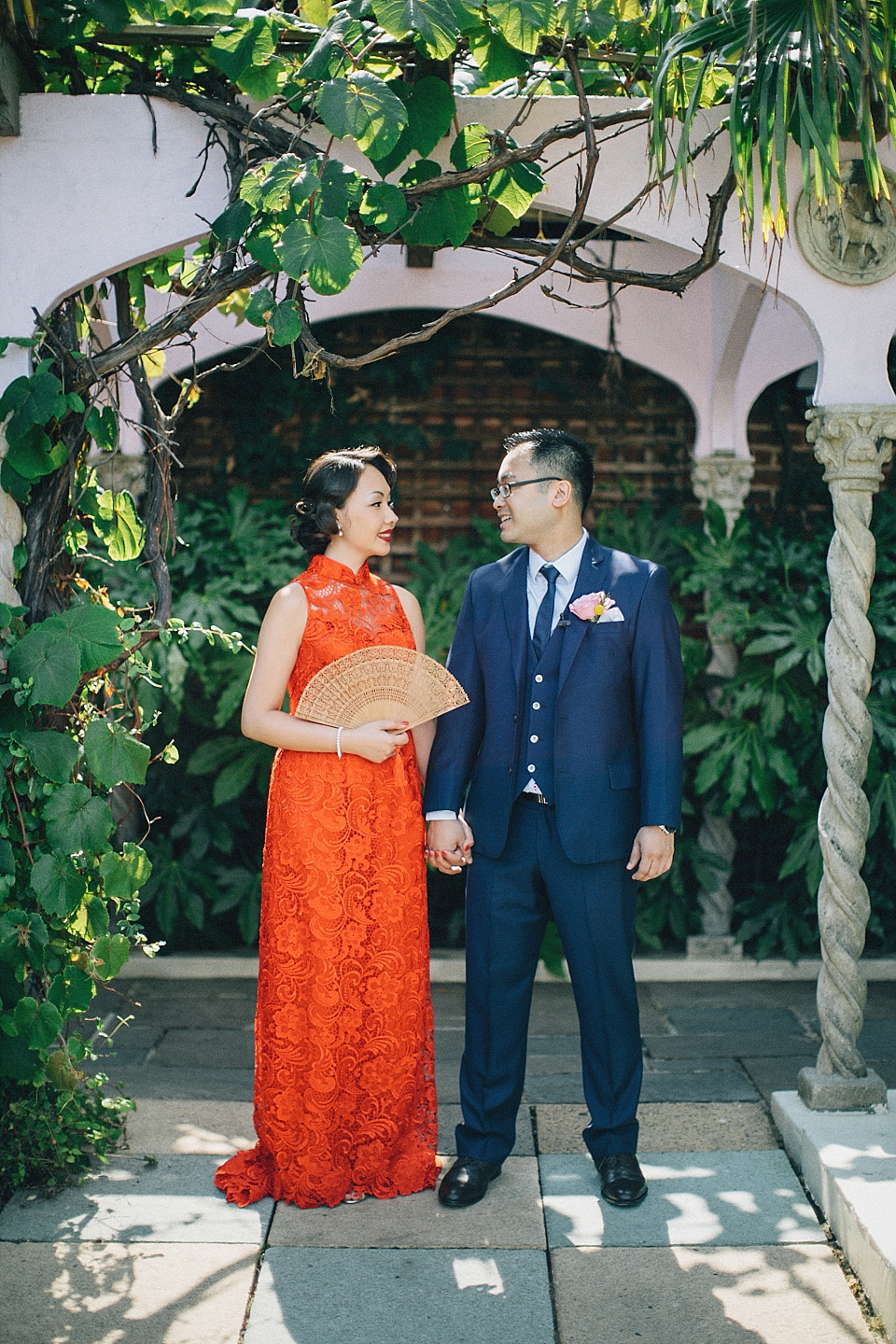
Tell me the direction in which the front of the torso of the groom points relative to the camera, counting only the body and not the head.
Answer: toward the camera

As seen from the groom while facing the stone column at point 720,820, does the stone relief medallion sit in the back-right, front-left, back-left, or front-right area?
front-right

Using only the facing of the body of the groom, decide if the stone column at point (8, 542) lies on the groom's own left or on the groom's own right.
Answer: on the groom's own right

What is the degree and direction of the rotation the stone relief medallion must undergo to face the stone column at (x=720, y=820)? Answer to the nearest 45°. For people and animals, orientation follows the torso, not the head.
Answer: approximately 180°

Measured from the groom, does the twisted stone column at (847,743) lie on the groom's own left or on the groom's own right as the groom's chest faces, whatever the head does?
on the groom's own left

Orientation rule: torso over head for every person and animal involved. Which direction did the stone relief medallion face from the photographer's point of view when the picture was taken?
facing the viewer

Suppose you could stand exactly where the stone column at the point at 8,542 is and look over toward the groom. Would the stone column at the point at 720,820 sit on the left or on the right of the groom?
left

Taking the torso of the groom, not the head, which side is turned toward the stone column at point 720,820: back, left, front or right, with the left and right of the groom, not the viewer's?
back

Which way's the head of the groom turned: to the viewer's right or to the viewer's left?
to the viewer's left

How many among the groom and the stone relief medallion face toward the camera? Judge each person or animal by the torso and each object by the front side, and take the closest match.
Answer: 2
